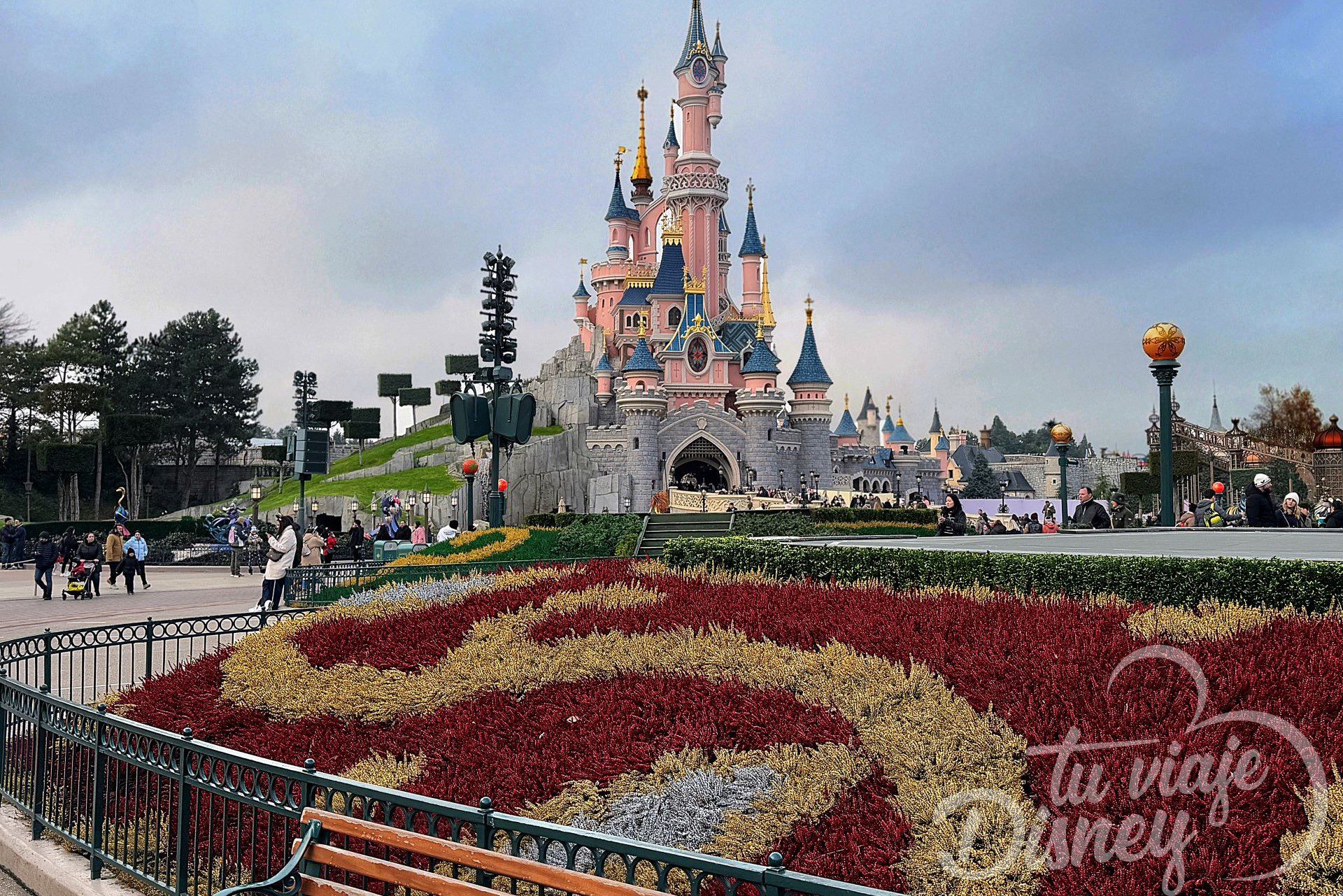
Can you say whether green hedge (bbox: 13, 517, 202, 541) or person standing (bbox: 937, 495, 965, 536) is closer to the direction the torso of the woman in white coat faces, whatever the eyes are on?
the green hedge

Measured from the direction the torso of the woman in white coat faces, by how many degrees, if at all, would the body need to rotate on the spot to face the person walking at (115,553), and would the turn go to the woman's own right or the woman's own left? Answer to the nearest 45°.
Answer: approximately 90° to the woman's own right

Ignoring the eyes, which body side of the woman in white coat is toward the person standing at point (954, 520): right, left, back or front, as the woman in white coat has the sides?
back

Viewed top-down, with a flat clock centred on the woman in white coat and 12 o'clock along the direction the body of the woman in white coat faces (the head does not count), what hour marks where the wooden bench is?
The wooden bench is roughly at 9 o'clock from the woman in white coat.

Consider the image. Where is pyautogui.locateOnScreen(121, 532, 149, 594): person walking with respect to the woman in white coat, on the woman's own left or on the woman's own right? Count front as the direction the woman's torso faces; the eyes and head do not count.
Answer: on the woman's own right

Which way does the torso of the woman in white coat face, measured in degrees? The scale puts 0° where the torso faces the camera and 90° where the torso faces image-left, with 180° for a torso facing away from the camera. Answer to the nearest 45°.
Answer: approximately 90°
